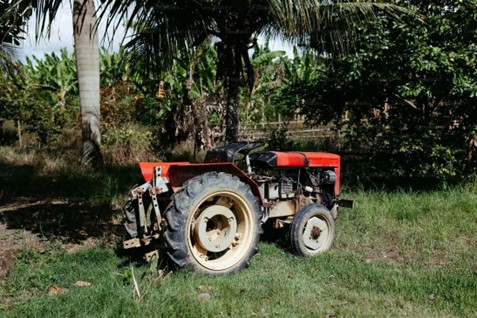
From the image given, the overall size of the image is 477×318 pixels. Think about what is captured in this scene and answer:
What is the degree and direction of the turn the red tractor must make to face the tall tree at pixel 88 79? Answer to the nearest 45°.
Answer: approximately 90° to its left

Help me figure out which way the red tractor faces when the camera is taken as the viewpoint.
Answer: facing away from the viewer and to the right of the viewer

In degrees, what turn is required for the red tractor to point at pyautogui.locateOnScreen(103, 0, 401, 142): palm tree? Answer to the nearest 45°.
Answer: approximately 45° to its left
